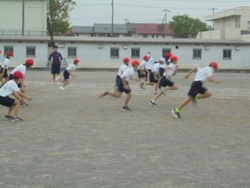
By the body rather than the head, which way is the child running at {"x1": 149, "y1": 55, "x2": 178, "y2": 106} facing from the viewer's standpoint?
to the viewer's right

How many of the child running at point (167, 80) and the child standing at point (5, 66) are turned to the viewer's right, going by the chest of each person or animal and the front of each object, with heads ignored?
2

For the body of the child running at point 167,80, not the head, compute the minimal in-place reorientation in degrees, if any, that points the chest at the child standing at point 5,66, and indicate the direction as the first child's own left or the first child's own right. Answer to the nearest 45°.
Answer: approximately 135° to the first child's own left

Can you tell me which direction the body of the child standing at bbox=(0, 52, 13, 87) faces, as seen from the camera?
to the viewer's right
